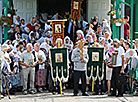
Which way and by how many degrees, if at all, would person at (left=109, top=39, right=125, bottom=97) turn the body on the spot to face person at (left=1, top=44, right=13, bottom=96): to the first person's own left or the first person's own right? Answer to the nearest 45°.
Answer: approximately 45° to the first person's own right

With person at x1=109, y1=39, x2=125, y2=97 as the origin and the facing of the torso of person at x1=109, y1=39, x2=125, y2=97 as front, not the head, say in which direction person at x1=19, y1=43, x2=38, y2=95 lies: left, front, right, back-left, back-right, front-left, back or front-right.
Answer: front-right

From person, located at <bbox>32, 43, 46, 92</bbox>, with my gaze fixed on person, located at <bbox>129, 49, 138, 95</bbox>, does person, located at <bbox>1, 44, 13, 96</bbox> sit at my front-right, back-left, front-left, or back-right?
back-right

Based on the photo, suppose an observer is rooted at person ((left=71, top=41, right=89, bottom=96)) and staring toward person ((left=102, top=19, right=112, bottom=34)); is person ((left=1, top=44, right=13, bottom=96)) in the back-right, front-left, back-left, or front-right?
back-left

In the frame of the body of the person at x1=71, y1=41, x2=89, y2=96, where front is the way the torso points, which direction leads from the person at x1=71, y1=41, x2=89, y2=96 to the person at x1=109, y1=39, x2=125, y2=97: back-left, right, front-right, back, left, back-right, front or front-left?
left

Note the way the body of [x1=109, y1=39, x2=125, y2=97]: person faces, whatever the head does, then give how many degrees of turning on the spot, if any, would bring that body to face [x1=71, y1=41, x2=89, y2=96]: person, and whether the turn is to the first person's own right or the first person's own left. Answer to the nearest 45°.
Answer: approximately 45° to the first person's own right

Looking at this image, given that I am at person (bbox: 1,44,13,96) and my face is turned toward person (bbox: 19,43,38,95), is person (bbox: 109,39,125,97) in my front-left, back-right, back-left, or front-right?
front-right

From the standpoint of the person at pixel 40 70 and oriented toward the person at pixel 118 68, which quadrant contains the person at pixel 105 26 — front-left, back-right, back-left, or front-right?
front-left

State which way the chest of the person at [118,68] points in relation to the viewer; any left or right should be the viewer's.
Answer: facing the viewer and to the left of the viewer

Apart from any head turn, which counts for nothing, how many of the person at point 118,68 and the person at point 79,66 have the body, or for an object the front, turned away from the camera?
0

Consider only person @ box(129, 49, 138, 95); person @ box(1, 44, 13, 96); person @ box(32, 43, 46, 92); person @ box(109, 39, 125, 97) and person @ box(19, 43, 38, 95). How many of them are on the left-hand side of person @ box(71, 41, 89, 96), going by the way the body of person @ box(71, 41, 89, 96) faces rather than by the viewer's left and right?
2

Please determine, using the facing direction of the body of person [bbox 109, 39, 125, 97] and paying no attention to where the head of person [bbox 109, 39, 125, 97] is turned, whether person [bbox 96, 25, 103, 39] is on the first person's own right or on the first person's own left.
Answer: on the first person's own right

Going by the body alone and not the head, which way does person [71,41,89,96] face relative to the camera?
toward the camera

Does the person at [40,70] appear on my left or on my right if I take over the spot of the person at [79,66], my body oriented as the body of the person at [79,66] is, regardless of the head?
on my right

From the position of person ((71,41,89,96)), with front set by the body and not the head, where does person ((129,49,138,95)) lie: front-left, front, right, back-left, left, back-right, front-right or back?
left
